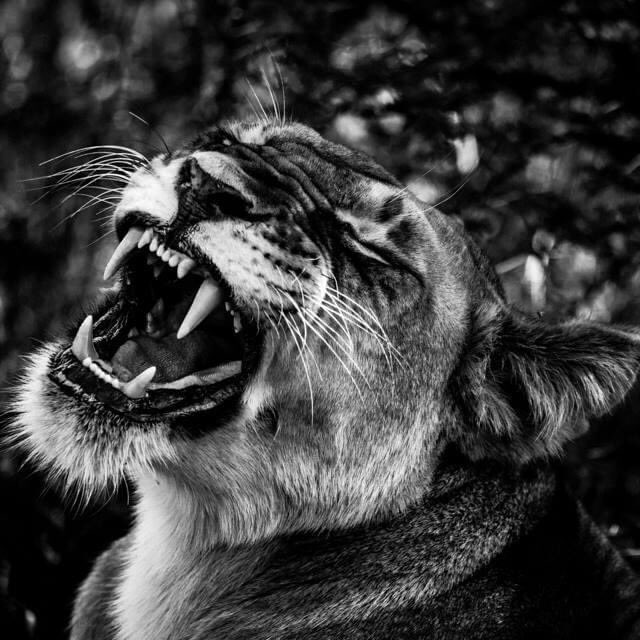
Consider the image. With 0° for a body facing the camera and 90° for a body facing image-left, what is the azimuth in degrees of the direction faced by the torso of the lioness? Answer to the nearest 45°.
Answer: approximately 45°
